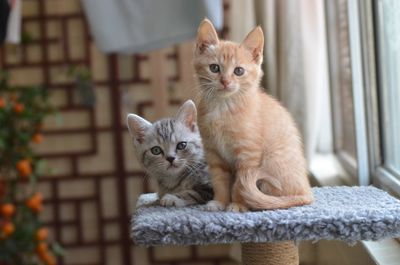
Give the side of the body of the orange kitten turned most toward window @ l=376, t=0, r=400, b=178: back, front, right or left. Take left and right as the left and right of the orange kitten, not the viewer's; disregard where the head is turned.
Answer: back

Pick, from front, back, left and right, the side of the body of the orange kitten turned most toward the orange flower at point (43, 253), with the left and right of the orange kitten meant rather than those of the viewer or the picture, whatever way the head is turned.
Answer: right

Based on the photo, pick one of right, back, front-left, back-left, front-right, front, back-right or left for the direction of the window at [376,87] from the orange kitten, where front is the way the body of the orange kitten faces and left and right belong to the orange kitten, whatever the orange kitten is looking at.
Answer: back

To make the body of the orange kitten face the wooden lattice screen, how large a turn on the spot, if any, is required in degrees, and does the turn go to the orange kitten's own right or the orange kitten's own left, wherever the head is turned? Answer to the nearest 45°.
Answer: approximately 90° to the orange kitten's own right

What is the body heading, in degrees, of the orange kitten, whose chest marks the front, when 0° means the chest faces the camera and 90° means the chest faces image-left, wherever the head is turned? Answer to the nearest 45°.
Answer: approximately 45°

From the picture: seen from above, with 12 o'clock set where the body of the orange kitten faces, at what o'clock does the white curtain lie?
The white curtain is roughly at 5 o'clock from the orange kitten.
